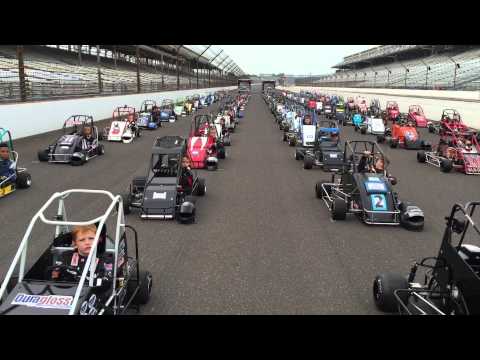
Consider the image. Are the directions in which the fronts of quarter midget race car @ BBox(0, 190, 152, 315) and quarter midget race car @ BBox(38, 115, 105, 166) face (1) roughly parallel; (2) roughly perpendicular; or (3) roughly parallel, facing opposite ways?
roughly parallel

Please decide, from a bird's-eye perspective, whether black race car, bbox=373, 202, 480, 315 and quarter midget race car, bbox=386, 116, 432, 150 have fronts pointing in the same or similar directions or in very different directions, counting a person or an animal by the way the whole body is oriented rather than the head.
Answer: same or similar directions

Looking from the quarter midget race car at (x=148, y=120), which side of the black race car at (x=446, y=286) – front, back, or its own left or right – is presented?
back

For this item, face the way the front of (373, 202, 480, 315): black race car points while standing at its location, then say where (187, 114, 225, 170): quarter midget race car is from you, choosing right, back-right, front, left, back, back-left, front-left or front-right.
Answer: back

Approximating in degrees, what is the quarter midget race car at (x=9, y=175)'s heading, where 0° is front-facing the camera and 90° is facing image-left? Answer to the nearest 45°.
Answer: approximately 45°

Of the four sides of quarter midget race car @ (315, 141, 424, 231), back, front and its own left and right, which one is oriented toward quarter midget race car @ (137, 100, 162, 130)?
back

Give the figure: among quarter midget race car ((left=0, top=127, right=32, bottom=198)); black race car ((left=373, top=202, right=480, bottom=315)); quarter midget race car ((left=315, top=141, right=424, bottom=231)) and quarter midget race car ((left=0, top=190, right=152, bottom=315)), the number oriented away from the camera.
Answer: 0

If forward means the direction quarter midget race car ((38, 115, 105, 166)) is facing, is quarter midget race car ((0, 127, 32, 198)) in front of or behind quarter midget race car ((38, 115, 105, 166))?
in front

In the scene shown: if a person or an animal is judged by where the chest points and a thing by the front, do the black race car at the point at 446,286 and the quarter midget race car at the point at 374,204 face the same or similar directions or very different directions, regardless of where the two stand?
same or similar directions

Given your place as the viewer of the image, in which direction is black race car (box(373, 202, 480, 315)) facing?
facing the viewer and to the right of the viewer

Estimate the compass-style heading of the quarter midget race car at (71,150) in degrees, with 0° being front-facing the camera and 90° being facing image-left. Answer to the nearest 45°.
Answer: approximately 45°

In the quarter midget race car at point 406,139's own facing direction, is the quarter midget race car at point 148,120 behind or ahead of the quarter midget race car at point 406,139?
behind

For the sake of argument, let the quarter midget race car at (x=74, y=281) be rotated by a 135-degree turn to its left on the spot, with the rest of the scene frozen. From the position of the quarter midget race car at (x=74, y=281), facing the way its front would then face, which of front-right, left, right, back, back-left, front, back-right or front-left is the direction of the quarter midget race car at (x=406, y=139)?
front-left
